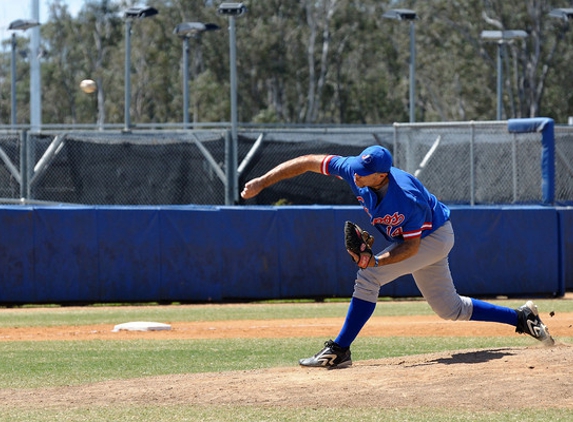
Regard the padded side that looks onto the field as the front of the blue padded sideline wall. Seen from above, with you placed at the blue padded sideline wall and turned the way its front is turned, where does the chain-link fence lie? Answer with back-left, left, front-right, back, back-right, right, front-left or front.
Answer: back

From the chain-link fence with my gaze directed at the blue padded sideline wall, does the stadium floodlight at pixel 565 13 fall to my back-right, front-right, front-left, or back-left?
back-left

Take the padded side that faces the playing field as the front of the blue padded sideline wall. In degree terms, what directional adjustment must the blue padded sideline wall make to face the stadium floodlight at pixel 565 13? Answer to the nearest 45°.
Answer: approximately 135° to its left

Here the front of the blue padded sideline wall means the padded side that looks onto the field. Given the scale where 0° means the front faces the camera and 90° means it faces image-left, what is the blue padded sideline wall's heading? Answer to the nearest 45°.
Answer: approximately 0°
